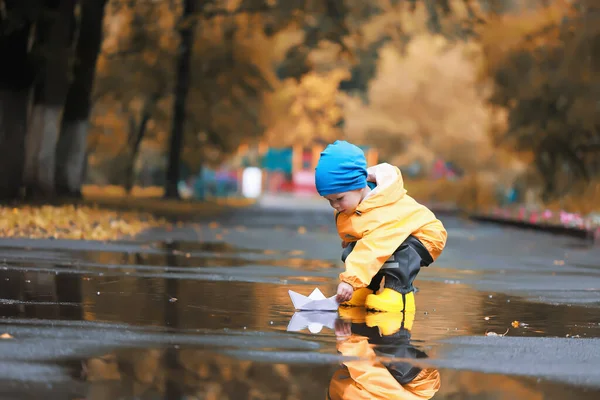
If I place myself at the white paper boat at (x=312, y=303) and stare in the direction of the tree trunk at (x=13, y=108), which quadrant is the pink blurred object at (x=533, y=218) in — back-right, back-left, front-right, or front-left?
front-right

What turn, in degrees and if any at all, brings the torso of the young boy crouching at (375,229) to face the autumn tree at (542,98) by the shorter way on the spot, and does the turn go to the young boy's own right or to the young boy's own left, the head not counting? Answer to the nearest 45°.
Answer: approximately 90° to the young boy's own right

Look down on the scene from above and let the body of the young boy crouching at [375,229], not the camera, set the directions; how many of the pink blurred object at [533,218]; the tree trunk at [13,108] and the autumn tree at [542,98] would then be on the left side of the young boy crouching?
0

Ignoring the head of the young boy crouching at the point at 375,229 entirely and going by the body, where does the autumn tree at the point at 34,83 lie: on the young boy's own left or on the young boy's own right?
on the young boy's own right

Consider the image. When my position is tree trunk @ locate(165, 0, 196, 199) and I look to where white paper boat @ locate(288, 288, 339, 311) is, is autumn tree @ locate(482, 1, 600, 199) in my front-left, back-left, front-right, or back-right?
front-left

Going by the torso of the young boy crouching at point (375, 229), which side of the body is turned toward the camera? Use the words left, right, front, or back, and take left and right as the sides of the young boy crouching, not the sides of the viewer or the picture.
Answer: left

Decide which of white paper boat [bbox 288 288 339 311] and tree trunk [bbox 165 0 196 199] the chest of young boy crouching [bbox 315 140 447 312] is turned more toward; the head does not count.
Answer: the white paper boat

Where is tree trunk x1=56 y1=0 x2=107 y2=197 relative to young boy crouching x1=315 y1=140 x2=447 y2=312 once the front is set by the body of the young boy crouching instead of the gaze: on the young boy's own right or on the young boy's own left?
on the young boy's own right

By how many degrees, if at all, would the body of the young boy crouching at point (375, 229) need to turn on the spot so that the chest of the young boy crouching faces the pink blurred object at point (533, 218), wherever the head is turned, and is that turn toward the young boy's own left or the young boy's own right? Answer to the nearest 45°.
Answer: approximately 90° to the young boy's own right

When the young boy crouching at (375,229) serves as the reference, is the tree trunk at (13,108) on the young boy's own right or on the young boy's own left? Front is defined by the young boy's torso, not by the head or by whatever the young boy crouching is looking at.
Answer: on the young boy's own right

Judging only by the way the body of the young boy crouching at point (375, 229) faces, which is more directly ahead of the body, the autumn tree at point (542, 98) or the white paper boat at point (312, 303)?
the white paper boat

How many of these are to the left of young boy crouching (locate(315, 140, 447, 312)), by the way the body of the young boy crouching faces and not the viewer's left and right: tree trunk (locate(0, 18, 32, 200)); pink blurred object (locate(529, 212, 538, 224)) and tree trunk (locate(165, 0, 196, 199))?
0

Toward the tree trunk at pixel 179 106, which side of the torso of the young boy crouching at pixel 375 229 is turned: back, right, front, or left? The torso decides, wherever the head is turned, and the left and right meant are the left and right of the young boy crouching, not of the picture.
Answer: right

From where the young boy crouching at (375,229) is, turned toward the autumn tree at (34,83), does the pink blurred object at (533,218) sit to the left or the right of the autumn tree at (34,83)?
right
